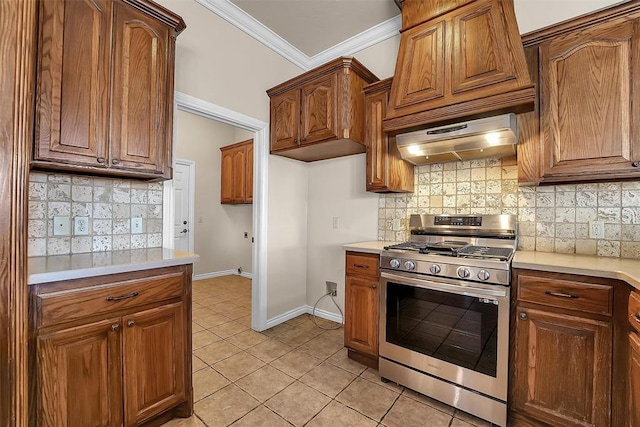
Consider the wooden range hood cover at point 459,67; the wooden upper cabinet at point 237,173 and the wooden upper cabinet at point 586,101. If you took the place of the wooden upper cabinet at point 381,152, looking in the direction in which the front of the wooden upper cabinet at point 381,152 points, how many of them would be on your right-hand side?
1

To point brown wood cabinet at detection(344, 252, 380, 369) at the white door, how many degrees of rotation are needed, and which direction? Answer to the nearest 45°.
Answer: approximately 90° to its right

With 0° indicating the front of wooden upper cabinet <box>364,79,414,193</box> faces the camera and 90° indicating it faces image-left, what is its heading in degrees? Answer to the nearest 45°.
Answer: approximately 45°

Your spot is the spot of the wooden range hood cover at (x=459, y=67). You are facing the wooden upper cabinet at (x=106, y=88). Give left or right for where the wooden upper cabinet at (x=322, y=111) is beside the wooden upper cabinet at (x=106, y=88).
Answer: right

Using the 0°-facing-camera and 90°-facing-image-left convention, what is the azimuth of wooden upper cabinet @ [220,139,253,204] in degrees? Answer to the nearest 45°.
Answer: approximately 45°

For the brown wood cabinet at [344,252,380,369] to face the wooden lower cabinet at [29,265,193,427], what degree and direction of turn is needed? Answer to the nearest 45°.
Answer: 0° — it already faces it

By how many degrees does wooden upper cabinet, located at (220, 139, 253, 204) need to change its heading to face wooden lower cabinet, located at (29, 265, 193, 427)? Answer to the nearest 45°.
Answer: approximately 45° to its left

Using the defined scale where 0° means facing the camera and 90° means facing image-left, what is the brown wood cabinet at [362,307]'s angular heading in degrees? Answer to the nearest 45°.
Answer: approximately 45°
